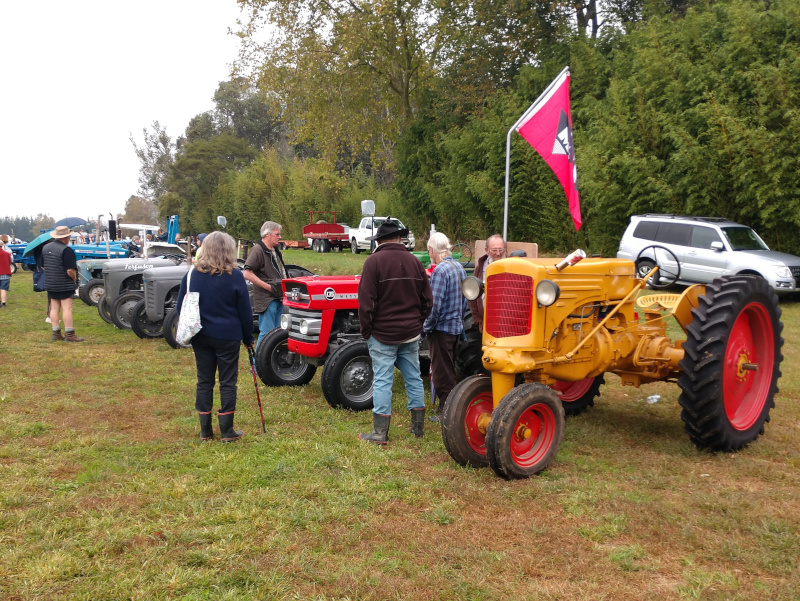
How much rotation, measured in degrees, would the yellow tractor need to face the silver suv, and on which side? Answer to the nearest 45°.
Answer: approximately 135° to its right

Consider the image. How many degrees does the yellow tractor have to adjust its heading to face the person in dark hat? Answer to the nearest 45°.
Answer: approximately 45° to its right

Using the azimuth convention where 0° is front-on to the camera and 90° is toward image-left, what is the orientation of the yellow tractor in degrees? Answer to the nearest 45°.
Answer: approximately 45°

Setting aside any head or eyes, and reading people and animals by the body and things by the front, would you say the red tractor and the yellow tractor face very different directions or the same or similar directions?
same or similar directions

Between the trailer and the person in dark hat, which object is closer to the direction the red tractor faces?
the person in dark hat

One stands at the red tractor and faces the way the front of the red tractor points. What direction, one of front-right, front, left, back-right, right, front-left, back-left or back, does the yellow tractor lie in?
left

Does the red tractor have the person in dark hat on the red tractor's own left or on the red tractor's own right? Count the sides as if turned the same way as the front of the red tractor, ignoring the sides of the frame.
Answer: on the red tractor's own left

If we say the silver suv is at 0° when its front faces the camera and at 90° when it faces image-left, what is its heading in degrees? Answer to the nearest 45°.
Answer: approximately 315°

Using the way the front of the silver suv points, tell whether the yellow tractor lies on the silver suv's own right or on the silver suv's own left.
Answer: on the silver suv's own right

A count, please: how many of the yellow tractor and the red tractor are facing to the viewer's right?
0

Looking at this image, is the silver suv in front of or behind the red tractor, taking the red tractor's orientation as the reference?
behind

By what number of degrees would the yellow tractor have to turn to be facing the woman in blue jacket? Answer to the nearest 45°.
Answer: approximately 45° to its right

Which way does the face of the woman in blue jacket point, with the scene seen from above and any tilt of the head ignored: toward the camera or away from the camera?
away from the camera

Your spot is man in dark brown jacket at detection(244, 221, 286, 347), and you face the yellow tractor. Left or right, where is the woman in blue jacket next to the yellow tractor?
right

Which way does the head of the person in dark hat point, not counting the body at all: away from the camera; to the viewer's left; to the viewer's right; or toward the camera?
away from the camera
